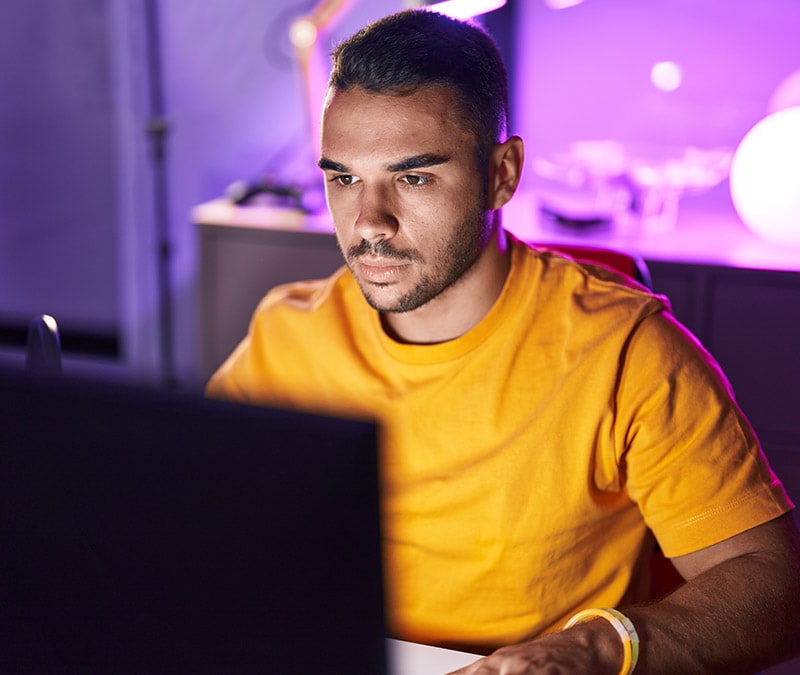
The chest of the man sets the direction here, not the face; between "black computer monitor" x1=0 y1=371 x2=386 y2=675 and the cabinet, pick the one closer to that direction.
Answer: the black computer monitor

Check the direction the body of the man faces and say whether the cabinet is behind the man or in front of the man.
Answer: behind

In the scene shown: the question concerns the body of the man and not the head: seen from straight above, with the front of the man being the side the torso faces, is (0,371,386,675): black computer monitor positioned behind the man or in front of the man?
in front

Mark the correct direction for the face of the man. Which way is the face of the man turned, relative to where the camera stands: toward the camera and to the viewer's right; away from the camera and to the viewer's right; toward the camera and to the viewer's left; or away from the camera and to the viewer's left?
toward the camera and to the viewer's left

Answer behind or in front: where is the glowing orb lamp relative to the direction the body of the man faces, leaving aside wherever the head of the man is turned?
behind

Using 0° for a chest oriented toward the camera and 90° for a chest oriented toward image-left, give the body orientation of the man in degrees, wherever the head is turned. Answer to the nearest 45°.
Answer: approximately 45°

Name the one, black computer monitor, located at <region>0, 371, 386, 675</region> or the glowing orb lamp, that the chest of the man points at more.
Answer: the black computer monitor
